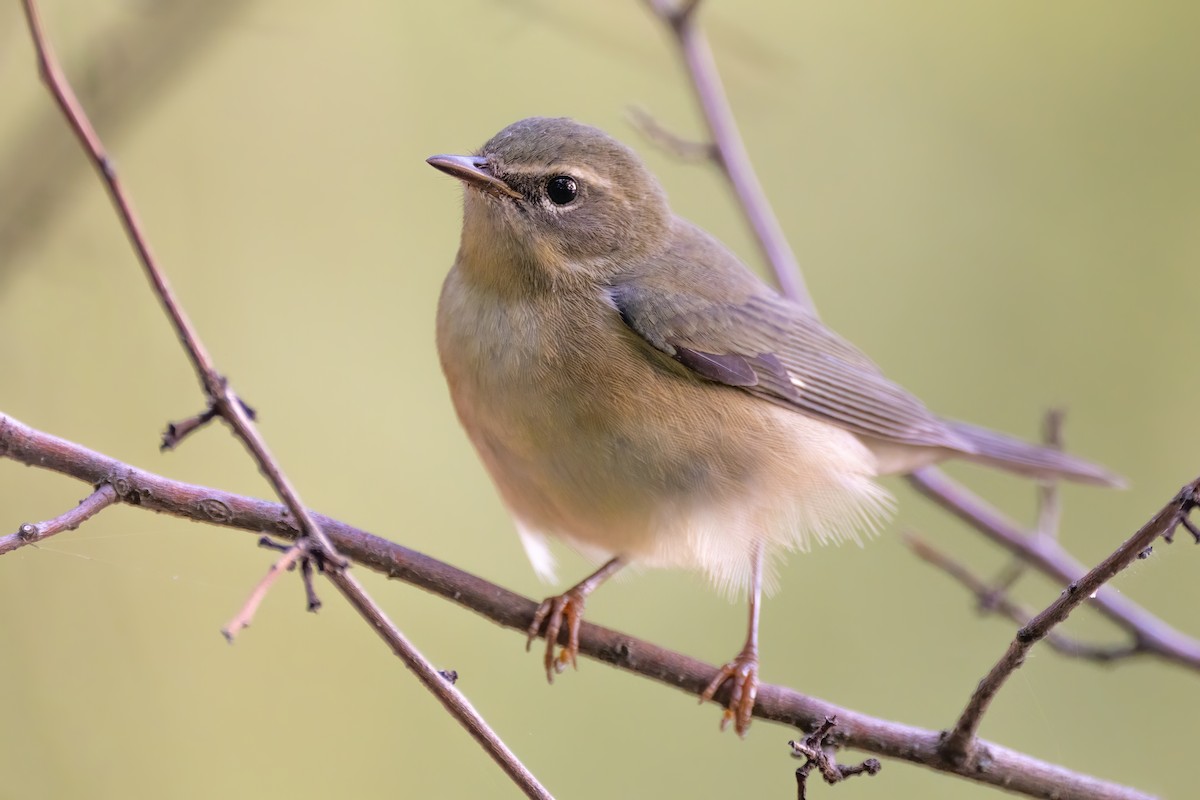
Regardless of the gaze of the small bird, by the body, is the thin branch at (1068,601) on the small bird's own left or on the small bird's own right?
on the small bird's own left

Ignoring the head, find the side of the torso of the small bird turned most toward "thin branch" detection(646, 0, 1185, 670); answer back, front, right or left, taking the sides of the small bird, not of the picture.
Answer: back

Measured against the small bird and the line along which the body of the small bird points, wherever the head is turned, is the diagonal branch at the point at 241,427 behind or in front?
in front

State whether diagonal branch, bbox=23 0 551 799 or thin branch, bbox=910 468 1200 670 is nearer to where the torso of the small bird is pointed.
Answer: the diagonal branch

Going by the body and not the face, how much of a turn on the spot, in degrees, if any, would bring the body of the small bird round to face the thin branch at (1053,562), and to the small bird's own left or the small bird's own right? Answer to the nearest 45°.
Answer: approximately 180°
